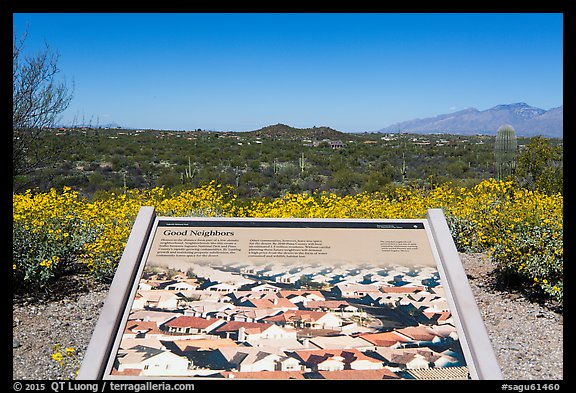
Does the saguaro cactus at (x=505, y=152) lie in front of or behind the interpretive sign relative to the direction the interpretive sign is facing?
behind

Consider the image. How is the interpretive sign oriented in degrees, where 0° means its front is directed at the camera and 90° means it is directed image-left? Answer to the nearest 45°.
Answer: approximately 0°
